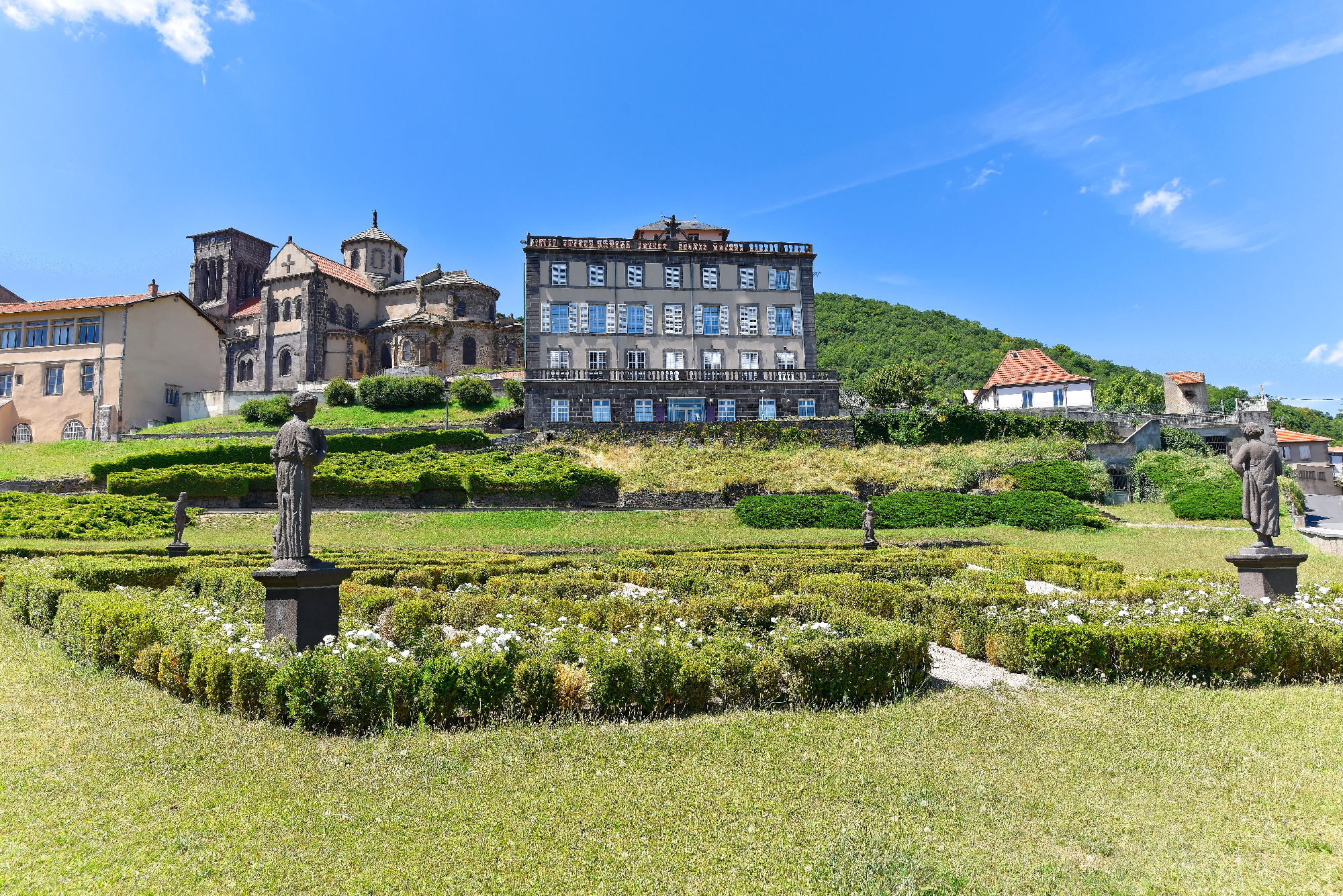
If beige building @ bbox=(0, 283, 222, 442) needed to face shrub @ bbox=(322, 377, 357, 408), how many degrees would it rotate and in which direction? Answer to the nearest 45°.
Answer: approximately 90° to its left

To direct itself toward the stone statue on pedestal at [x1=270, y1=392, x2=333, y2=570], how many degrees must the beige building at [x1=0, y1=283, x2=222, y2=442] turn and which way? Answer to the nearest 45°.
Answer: approximately 45° to its left

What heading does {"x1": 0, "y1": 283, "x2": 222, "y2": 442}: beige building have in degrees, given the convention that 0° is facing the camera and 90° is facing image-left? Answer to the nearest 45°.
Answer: approximately 45°

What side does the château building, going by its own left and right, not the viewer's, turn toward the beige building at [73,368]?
right

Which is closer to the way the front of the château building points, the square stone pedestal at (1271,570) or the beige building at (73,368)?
the square stone pedestal

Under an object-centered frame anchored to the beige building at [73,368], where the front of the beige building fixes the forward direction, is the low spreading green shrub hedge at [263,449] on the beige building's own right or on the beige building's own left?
on the beige building's own left

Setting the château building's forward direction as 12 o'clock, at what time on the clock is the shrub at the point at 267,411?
The shrub is roughly at 3 o'clock from the château building.

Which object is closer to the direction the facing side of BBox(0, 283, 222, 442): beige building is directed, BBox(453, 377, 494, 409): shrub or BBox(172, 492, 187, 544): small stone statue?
the small stone statue

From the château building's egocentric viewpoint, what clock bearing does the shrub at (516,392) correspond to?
The shrub is roughly at 3 o'clock from the château building.

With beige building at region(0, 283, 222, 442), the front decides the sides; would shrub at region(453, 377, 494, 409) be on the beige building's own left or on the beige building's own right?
on the beige building's own left

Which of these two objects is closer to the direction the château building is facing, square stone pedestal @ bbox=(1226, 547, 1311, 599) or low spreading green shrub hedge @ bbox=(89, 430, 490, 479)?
the square stone pedestal

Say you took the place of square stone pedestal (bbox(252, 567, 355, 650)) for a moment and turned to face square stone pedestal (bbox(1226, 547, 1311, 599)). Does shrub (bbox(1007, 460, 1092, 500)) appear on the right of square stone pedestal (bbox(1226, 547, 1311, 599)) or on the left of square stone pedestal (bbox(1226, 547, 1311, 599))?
left

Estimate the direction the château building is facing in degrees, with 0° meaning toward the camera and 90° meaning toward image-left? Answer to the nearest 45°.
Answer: approximately 0°

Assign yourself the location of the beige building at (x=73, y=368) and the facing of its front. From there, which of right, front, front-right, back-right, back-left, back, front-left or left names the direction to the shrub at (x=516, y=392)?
left
